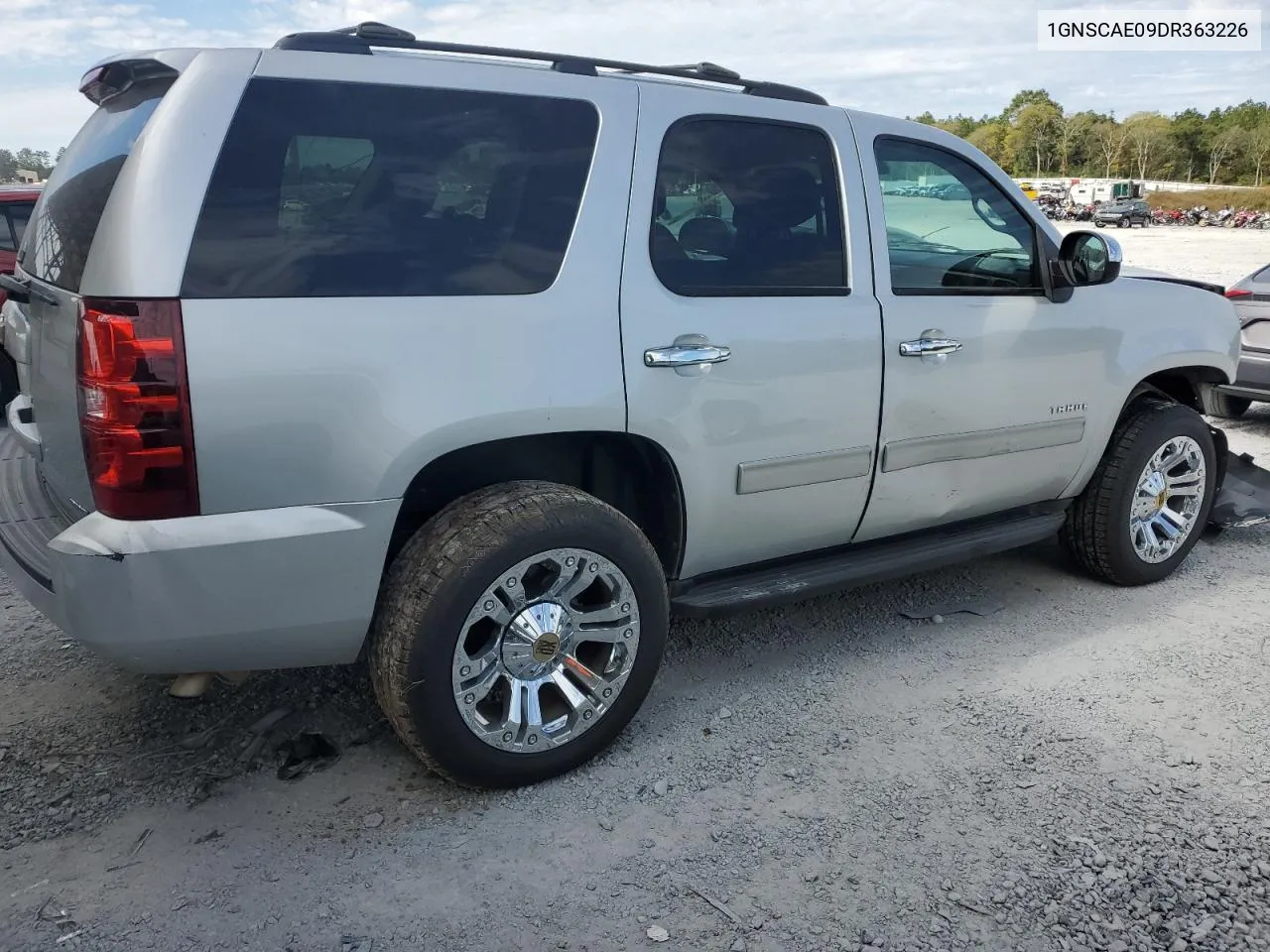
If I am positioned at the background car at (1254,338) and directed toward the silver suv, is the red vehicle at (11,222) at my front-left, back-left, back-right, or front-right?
front-right

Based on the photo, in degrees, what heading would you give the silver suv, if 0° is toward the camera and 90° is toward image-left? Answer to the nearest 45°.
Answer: approximately 225°

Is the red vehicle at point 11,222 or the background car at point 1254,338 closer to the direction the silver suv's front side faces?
the background car

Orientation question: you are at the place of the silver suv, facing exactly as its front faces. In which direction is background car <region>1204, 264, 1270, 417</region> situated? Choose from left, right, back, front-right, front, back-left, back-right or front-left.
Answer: front

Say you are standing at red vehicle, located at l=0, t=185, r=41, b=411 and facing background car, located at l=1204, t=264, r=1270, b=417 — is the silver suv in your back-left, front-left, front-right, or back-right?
front-right

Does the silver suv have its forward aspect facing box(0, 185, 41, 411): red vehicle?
no

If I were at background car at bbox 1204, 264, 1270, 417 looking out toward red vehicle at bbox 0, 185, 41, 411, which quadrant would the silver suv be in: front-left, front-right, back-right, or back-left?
front-left
